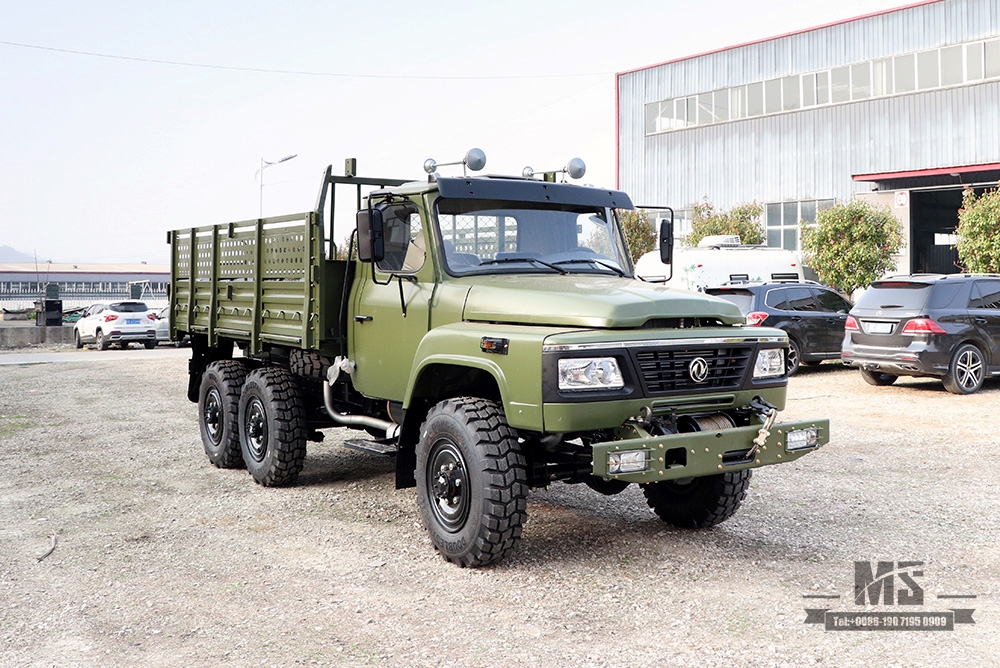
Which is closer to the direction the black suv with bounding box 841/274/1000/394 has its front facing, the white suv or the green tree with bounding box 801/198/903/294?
the green tree

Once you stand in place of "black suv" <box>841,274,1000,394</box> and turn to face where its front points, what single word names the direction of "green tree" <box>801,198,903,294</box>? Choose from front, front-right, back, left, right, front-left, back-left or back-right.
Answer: front-left

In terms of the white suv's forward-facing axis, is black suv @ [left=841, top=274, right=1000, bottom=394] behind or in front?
behind

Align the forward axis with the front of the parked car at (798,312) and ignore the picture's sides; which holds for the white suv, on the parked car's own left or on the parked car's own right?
on the parked car's own left

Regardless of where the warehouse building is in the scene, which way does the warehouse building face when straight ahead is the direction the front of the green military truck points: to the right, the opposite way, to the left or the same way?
to the right

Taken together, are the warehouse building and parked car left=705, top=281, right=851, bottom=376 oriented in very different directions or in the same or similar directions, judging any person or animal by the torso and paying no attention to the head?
very different directions

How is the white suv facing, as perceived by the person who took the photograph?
facing away from the viewer and to the left of the viewer

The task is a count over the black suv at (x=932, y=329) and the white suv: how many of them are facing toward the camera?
0

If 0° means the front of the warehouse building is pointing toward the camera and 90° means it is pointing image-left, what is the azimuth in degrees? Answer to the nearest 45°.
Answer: approximately 45°

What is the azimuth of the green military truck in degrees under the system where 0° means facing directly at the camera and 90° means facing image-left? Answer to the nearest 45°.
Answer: approximately 315°
